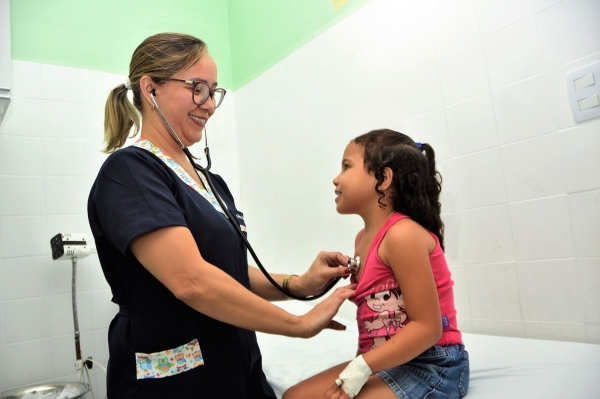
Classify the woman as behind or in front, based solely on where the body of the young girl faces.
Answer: in front

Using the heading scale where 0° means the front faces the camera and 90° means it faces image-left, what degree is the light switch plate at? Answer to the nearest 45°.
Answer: approximately 45°

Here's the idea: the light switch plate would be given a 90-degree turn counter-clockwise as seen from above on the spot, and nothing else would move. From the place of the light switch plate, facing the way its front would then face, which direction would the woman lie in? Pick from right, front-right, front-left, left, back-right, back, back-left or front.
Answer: right

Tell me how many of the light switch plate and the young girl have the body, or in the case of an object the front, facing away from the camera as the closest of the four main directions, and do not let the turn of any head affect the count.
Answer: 0

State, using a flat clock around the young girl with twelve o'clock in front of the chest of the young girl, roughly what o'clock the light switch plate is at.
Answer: The light switch plate is roughly at 5 o'clock from the young girl.

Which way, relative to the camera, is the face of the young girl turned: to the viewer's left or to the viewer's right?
to the viewer's left

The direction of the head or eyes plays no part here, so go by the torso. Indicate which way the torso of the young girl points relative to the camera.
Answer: to the viewer's left
